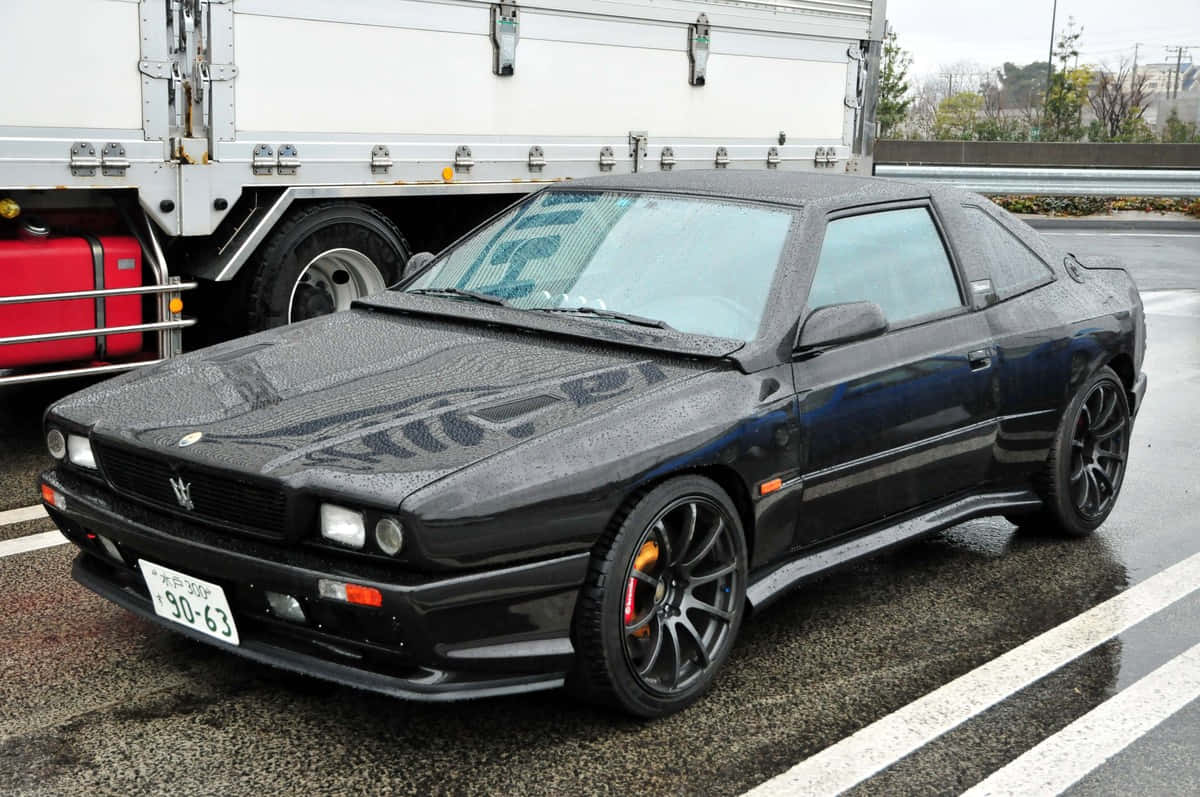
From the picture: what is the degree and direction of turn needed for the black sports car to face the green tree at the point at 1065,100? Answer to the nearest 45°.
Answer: approximately 135° to its right

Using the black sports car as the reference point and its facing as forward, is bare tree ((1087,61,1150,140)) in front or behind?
behind

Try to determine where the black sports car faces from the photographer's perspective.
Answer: facing the viewer and to the left of the viewer

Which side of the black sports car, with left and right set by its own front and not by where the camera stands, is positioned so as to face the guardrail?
back

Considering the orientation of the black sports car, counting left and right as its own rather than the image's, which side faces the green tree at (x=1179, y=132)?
back
